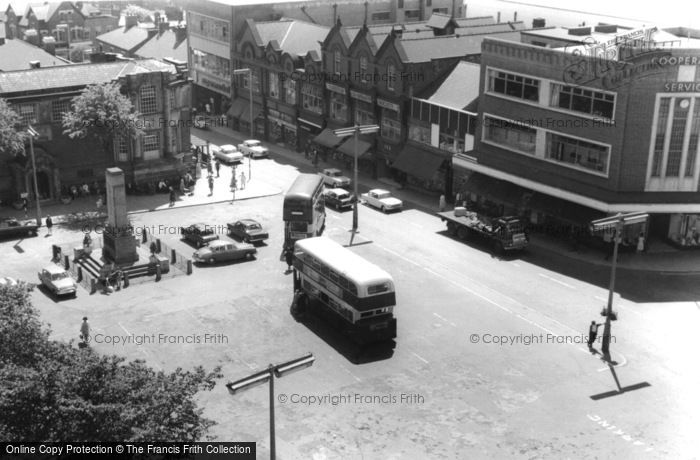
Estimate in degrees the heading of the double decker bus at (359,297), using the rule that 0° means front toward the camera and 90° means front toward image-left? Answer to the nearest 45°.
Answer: approximately 135°

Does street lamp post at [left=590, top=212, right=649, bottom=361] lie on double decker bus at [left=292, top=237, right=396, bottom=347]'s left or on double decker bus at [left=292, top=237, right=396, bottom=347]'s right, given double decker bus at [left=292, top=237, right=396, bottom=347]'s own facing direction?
on its right

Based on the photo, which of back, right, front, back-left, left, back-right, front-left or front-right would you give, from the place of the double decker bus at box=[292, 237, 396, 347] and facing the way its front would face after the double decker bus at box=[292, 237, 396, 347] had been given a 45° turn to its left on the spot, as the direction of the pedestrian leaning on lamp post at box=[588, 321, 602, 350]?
back
